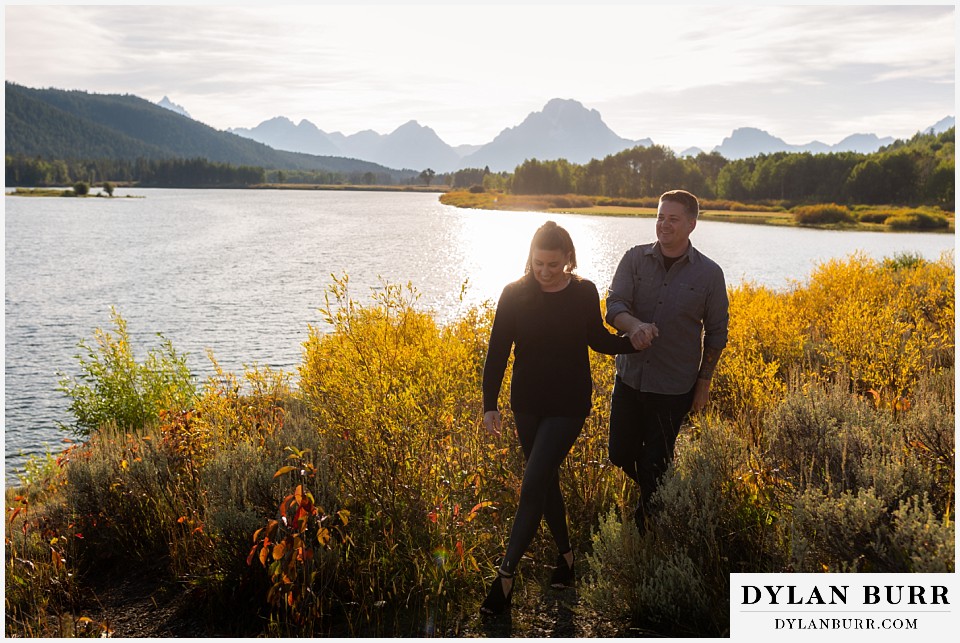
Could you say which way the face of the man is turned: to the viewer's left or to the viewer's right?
to the viewer's left

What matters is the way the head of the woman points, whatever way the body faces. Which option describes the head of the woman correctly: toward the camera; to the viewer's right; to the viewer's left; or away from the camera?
toward the camera

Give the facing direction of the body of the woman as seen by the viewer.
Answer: toward the camera

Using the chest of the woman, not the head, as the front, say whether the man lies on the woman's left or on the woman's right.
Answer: on the woman's left
